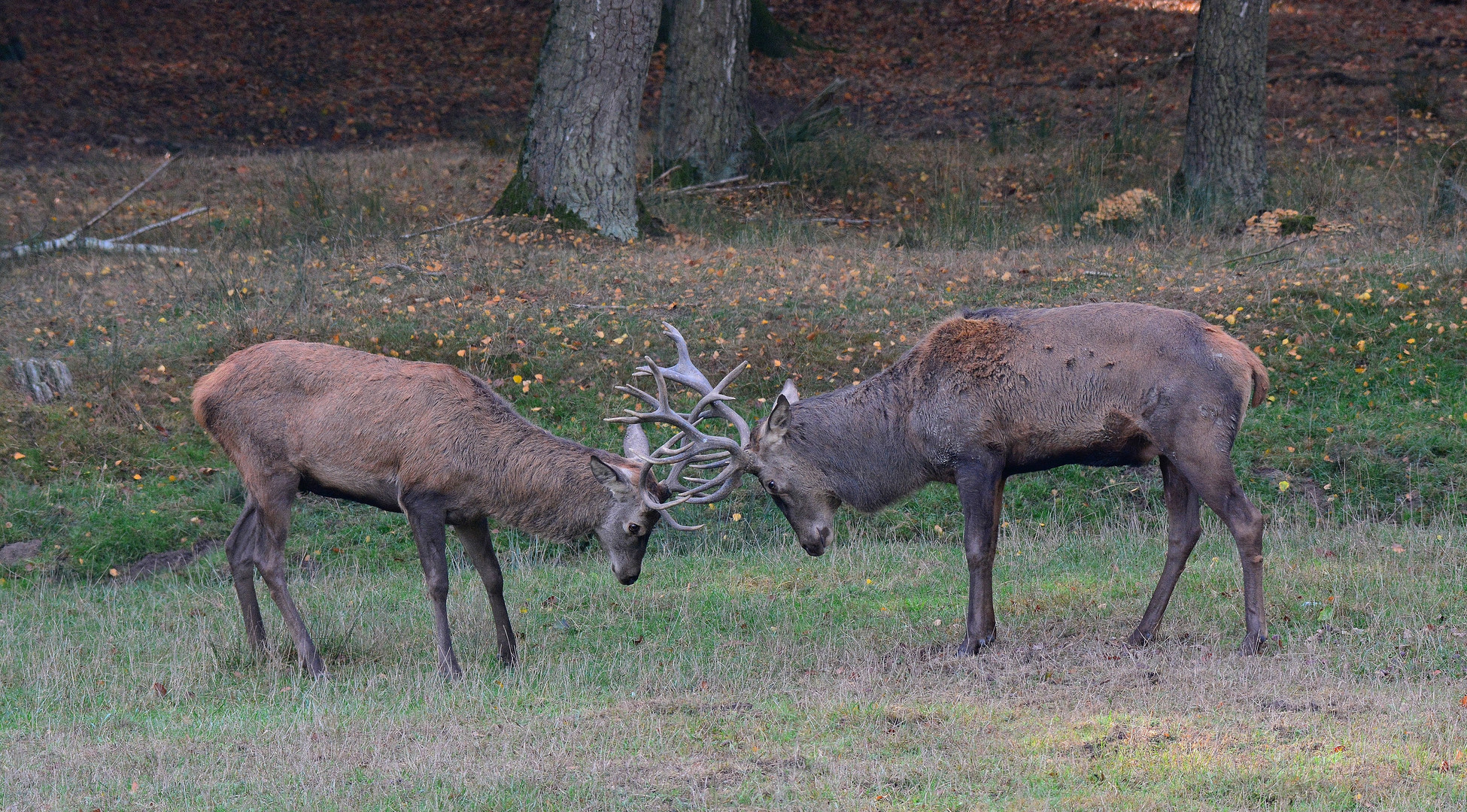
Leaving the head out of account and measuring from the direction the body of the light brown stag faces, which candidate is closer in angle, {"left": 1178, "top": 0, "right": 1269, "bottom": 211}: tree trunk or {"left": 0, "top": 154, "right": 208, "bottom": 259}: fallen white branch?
the tree trunk

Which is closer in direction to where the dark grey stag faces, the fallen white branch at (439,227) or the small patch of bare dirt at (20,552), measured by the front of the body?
the small patch of bare dirt

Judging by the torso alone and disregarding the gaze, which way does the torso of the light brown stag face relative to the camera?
to the viewer's right

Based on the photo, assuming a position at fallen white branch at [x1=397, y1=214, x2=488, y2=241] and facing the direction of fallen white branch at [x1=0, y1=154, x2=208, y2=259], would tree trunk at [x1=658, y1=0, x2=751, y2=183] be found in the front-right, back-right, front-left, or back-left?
back-right

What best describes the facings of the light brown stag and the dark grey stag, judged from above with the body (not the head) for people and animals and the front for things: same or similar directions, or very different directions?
very different directions

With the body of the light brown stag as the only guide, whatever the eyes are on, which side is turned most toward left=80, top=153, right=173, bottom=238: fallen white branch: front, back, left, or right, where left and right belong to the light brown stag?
left

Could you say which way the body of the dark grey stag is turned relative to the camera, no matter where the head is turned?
to the viewer's left

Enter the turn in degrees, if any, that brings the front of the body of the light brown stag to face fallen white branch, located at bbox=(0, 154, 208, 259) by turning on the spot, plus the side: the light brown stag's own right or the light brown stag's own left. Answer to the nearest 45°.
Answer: approximately 90° to the light brown stag's own left

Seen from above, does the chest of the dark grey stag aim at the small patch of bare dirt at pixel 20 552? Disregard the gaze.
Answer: yes

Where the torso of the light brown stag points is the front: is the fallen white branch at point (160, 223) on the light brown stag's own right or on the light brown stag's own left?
on the light brown stag's own left

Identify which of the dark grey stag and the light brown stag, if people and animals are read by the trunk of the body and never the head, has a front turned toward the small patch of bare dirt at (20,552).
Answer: the dark grey stag

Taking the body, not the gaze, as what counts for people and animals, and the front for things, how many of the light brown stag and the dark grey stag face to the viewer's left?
1

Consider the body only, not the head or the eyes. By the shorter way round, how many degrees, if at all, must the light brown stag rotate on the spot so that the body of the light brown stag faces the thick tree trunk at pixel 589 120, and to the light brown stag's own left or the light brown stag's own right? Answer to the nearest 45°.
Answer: approximately 90° to the light brown stag's own left

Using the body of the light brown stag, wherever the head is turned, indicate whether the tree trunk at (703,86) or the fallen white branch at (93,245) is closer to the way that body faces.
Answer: the tree trunk
